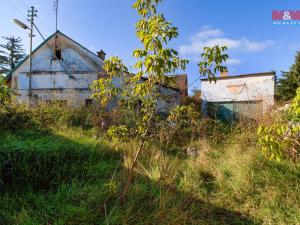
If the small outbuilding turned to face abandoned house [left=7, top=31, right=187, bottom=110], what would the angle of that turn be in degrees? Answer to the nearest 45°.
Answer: approximately 90° to its right

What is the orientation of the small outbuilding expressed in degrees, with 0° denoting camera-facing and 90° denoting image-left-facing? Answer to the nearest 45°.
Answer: approximately 0°
